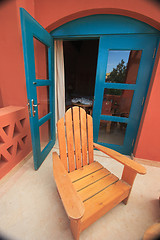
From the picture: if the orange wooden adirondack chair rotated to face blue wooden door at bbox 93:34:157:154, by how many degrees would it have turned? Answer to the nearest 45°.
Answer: approximately 135° to its left

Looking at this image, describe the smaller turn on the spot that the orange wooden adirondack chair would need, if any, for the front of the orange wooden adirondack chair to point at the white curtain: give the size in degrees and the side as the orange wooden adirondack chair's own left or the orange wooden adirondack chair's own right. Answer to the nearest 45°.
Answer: approximately 180°

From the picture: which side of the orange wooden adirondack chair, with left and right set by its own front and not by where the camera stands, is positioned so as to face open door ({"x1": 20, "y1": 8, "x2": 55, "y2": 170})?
back

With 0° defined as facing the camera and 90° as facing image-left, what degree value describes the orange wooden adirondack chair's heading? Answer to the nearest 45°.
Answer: approximately 315°
